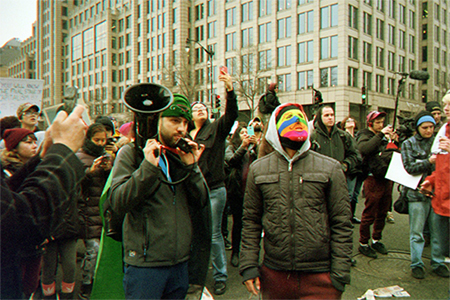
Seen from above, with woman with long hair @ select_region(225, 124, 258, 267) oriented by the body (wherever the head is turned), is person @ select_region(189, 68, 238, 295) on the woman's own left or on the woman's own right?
on the woman's own right

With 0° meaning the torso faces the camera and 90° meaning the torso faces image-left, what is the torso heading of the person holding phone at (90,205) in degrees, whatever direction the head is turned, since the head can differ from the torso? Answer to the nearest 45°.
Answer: approximately 315°

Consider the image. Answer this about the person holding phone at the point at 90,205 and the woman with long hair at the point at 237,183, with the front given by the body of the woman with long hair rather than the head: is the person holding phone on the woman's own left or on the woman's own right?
on the woman's own right

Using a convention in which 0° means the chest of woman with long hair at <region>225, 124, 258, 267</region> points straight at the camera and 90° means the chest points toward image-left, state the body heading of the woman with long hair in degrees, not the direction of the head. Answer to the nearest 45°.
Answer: approximately 315°
